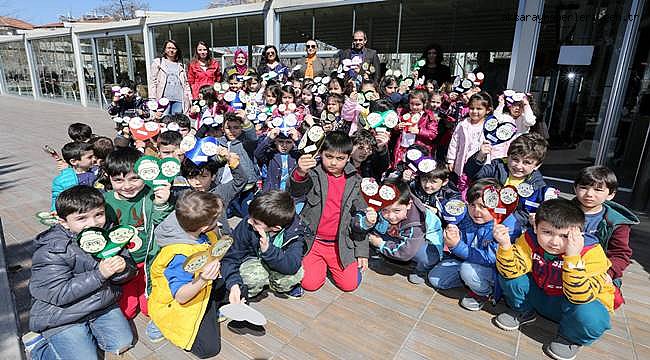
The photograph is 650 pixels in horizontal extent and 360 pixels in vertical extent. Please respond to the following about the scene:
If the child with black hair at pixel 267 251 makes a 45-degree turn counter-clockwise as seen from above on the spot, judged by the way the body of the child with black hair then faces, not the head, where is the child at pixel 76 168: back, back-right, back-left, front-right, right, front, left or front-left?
back-right

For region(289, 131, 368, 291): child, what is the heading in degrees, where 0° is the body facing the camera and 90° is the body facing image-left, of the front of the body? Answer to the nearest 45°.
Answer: approximately 0°

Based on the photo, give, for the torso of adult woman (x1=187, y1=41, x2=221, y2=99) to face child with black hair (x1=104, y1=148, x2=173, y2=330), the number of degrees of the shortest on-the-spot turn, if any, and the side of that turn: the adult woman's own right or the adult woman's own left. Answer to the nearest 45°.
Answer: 0° — they already face them

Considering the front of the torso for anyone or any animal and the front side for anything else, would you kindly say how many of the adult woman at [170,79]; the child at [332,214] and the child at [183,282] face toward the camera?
2

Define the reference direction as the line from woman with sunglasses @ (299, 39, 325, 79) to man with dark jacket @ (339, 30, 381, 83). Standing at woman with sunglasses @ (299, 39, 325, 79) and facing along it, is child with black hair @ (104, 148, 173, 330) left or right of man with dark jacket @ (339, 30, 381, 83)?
right

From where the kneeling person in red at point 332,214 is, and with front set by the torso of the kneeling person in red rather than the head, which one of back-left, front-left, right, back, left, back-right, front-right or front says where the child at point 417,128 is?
back-left

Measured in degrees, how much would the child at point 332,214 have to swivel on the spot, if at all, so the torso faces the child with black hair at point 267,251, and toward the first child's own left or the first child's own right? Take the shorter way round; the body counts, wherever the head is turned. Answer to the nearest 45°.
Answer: approximately 45° to the first child's own right
